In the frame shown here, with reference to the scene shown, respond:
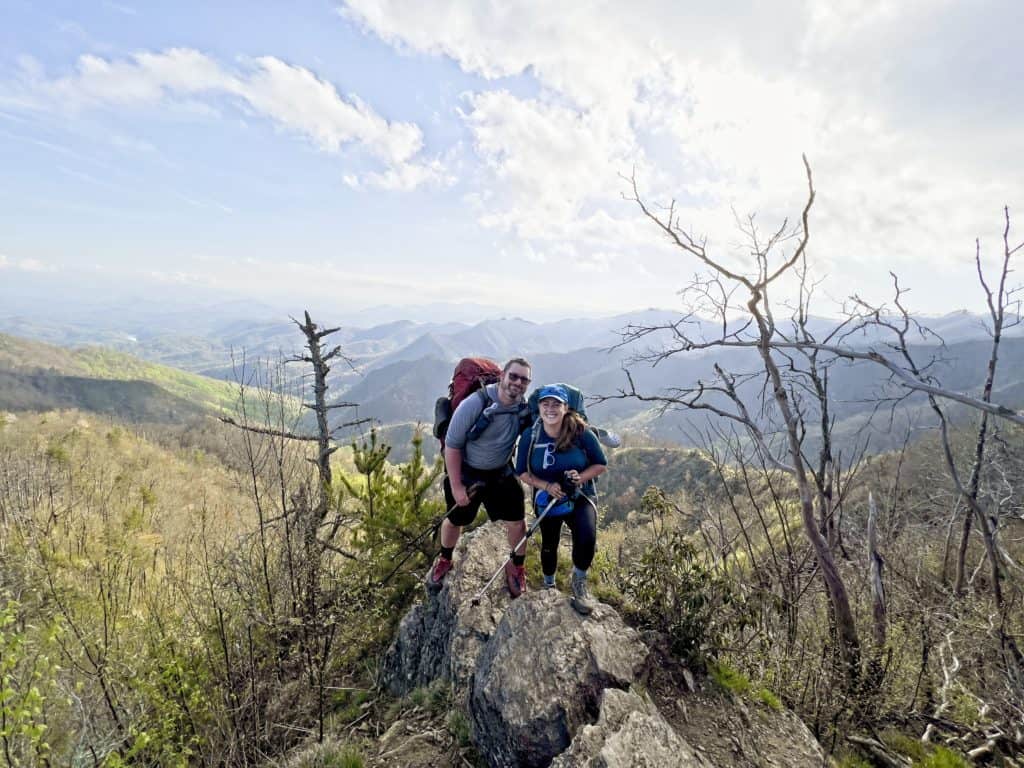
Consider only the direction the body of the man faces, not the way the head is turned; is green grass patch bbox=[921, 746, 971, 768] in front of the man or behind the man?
in front

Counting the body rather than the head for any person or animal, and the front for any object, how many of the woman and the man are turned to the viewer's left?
0

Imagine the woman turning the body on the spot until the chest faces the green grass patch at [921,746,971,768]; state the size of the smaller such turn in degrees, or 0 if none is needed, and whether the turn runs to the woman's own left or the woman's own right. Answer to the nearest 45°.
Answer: approximately 90° to the woman's own left

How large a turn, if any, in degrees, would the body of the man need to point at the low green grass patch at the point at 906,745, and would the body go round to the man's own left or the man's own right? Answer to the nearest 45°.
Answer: approximately 45° to the man's own left

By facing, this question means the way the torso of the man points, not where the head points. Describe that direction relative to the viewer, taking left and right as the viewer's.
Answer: facing the viewer and to the right of the viewer
